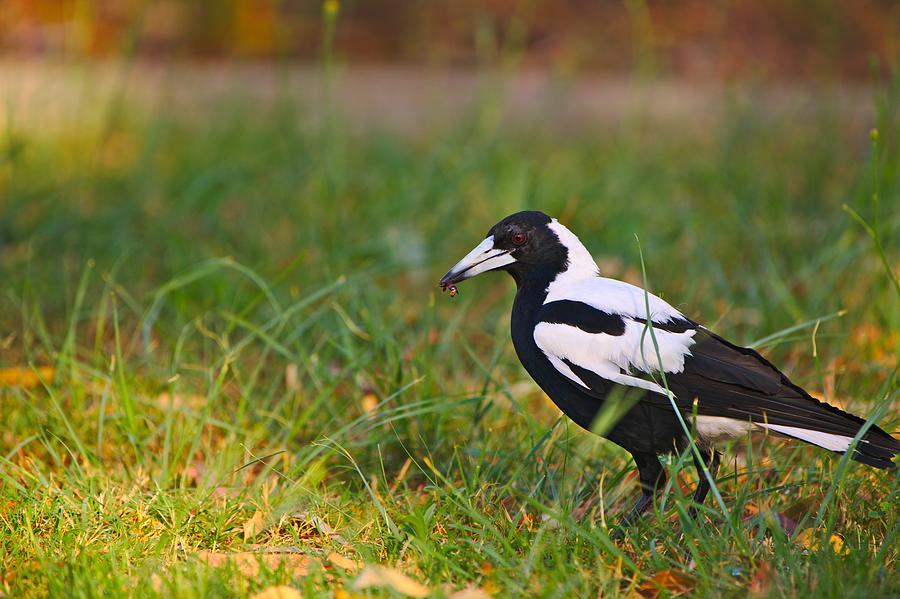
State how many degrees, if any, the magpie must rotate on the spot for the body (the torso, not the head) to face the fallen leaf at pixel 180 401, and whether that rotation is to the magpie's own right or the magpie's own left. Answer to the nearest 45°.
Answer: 0° — it already faces it

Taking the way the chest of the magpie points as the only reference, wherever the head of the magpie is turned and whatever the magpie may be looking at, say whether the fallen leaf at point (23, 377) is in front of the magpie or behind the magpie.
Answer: in front

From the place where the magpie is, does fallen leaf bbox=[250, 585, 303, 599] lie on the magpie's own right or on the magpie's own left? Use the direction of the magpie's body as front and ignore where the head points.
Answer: on the magpie's own left

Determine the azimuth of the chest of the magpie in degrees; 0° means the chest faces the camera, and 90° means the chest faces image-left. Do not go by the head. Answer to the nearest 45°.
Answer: approximately 90°

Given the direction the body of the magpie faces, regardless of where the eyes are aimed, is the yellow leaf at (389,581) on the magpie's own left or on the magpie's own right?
on the magpie's own left

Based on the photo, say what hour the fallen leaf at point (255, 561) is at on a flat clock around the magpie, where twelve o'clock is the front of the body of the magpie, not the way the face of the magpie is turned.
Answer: The fallen leaf is roughly at 11 o'clock from the magpie.

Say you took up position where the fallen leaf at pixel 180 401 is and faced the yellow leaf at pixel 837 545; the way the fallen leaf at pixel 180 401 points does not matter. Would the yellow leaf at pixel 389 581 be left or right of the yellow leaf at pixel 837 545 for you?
right
